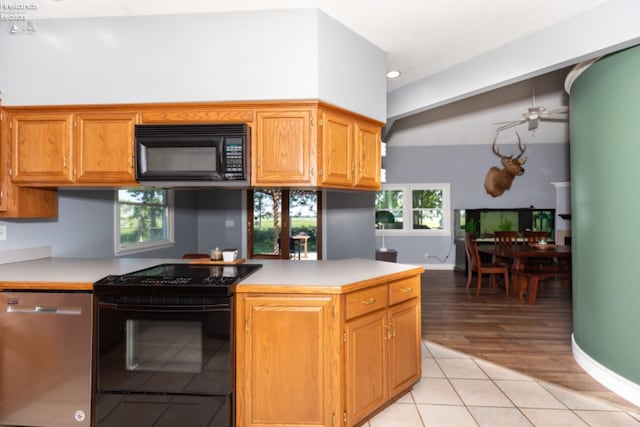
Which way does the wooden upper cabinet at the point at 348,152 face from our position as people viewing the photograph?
facing the viewer and to the right of the viewer

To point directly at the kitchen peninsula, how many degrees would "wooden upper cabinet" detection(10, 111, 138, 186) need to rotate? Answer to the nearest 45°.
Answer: approximately 45° to its left

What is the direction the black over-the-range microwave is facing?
toward the camera

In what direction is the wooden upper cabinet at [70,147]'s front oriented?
toward the camera

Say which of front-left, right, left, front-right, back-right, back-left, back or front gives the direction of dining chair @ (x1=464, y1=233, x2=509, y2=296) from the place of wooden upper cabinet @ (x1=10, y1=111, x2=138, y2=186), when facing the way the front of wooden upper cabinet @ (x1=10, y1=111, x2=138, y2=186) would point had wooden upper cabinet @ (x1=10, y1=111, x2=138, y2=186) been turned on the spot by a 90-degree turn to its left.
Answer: front

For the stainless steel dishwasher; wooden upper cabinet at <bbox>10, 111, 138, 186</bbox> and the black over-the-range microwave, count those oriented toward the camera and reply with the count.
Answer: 3

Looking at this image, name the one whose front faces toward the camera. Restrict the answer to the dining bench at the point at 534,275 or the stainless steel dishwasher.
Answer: the stainless steel dishwasher

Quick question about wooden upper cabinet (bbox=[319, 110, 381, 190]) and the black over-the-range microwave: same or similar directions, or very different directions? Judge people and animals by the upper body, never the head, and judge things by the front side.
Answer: same or similar directions

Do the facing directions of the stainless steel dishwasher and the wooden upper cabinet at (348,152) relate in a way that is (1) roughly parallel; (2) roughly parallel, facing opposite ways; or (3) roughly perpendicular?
roughly parallel

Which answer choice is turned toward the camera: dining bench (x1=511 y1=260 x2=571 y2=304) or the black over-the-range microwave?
the black over-the-range microwave

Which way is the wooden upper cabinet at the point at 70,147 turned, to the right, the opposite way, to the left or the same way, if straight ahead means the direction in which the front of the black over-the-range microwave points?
the same way

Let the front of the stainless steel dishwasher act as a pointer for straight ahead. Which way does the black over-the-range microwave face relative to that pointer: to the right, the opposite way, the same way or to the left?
the same way
